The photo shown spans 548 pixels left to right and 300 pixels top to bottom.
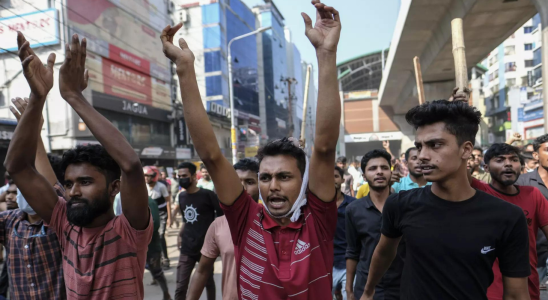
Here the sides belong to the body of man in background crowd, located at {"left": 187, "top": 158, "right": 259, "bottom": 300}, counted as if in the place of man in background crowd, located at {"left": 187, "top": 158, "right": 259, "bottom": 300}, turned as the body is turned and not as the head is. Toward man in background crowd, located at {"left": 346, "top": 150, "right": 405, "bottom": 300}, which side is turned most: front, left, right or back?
left

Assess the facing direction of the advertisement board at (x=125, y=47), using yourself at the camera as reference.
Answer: facing the viewer and to the right of the viewer

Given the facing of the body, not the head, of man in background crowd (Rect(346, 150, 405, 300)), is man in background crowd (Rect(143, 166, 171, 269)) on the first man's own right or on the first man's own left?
on the first man's own right

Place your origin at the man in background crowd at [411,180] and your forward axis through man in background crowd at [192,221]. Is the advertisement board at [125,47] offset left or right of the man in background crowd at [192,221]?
right

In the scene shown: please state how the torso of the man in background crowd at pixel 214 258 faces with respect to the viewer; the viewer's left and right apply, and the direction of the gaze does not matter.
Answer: facing the viewer

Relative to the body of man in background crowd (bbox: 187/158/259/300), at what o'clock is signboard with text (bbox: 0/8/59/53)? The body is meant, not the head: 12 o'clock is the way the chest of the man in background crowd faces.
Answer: The signboard with text is roughly at 5 o'clock from the man in background crowd.

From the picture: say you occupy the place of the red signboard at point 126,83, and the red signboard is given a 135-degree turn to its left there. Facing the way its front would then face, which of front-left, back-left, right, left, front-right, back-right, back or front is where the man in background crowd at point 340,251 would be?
back

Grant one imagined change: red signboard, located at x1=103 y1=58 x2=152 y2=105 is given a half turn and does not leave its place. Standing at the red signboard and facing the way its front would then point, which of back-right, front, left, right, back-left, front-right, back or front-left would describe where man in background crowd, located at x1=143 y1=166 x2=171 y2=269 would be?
back-left

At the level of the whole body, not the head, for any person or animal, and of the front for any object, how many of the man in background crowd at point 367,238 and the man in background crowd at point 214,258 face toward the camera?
2

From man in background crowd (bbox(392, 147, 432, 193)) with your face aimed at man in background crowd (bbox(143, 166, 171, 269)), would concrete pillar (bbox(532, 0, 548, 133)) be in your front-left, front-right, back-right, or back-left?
back-right

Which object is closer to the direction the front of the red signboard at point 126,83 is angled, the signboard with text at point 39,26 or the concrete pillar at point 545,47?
the concrete pillar

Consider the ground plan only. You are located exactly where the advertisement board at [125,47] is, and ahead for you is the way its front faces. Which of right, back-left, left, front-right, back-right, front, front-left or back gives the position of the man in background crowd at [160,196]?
front-right
